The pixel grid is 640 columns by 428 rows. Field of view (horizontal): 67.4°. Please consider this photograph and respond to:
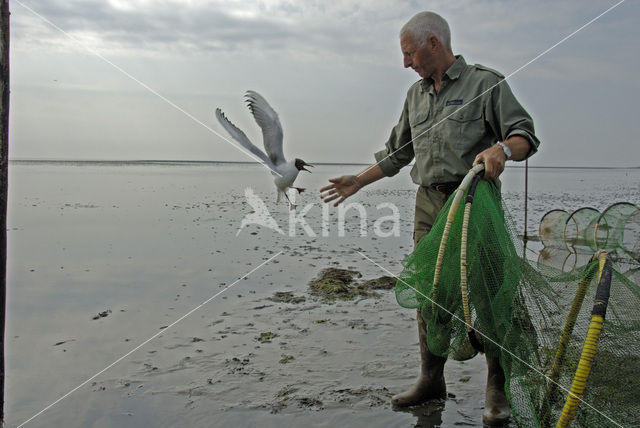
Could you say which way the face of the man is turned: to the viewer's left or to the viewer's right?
to the viewer's left

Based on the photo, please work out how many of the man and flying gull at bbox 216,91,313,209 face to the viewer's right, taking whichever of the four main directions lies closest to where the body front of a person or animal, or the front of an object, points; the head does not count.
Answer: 1

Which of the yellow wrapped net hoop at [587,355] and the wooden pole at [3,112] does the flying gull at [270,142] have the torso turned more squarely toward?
the yellow wrapped net hoop

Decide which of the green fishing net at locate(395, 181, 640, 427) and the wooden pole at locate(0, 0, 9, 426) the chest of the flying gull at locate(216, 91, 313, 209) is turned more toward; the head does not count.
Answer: the green fishing net

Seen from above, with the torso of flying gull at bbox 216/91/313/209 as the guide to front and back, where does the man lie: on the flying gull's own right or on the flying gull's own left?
on the flying gull's own right

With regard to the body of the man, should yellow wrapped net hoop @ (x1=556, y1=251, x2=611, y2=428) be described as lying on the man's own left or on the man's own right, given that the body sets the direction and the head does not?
on the man's own left

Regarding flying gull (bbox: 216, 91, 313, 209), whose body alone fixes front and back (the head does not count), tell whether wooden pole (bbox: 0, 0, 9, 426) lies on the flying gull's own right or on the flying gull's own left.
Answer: on the flying gull's own right

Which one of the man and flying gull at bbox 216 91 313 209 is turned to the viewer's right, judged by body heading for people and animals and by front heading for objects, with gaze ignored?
the flying gull

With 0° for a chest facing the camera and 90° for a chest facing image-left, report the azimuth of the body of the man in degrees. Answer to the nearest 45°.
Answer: approximately 45°

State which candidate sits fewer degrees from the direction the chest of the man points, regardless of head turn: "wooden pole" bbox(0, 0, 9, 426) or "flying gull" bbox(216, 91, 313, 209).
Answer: the wooden pole

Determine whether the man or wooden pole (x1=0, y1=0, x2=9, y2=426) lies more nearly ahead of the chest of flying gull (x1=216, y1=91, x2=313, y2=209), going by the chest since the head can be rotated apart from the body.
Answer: the man

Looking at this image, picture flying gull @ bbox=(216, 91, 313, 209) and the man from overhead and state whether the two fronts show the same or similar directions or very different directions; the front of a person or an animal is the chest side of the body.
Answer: very different directions

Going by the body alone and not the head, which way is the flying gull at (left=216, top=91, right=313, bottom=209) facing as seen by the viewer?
to the viewer's right
